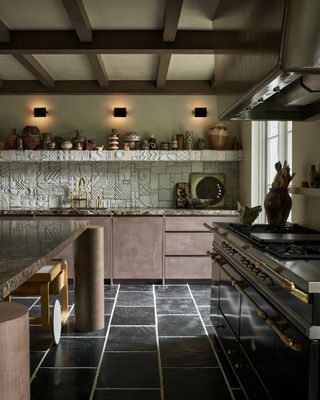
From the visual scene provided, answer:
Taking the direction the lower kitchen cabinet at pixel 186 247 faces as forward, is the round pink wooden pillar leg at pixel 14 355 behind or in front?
in front

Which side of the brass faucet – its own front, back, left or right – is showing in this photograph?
front

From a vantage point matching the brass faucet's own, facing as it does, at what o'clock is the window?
The window is roughly at 10 o'clock from the brass faucet.

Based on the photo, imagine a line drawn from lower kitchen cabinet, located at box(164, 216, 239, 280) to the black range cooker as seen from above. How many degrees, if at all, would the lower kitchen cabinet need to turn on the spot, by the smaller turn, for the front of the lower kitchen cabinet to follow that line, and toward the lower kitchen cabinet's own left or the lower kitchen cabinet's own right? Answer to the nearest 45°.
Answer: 0° — it already faces it

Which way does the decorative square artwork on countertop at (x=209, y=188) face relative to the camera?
toward the camera

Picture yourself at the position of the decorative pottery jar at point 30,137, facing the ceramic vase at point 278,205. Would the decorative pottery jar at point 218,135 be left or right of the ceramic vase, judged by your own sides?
left

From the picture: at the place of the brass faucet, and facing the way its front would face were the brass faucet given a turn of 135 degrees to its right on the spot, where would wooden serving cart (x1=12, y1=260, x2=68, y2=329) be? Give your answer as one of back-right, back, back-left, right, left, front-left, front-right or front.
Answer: back-left
